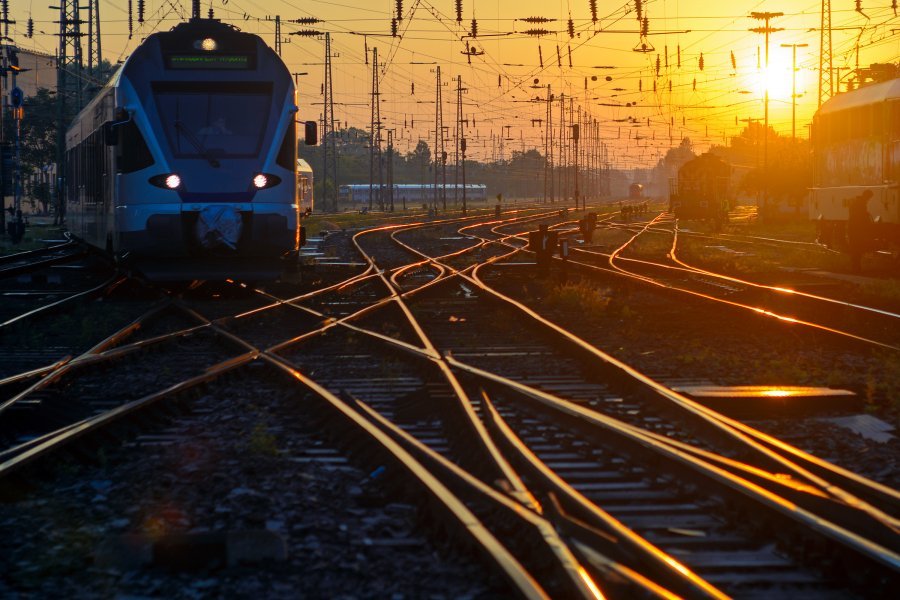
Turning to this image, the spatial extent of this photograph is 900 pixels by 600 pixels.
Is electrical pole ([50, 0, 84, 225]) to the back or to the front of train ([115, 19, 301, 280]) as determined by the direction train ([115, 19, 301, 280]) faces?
to the back

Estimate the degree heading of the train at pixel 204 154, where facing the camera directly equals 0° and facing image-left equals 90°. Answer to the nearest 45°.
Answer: approximately 0°
